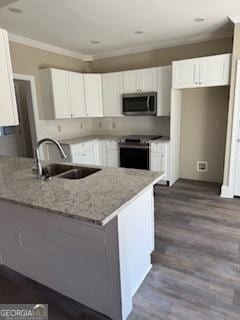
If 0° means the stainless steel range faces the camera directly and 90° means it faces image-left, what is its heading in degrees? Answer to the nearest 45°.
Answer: approximately 45°

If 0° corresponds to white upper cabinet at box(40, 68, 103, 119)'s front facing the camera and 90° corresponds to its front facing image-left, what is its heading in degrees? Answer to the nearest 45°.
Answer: approximately 315°

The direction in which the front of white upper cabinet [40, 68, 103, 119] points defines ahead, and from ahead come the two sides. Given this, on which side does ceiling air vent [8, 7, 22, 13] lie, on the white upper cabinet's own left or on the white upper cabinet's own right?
on the white upper cabinet's own right
